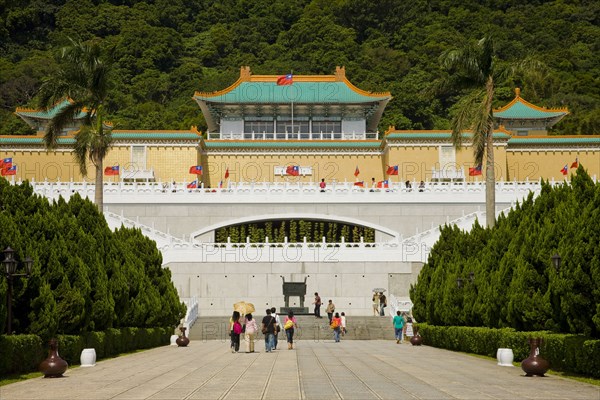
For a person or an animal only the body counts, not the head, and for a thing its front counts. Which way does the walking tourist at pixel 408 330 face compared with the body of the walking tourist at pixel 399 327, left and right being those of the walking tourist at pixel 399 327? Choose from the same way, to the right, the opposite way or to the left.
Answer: the same way

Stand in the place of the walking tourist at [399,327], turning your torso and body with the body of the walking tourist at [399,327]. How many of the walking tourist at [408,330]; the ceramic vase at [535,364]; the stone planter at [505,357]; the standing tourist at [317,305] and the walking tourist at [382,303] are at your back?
2

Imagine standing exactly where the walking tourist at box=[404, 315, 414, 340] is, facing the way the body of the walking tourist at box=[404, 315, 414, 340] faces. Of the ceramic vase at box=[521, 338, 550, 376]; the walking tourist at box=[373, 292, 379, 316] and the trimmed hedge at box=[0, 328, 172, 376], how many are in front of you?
1

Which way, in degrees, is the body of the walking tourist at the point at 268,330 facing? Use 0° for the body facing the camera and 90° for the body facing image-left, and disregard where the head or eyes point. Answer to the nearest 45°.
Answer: approximately 180°

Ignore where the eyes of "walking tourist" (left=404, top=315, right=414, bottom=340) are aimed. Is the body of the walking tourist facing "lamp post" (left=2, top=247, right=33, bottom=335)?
no

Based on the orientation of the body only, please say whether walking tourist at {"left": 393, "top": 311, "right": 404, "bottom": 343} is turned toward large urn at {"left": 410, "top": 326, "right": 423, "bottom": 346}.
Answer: no

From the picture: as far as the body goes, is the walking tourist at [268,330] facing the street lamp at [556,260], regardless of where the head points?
no

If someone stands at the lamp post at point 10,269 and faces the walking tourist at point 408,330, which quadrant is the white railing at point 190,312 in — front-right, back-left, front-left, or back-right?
front-left
